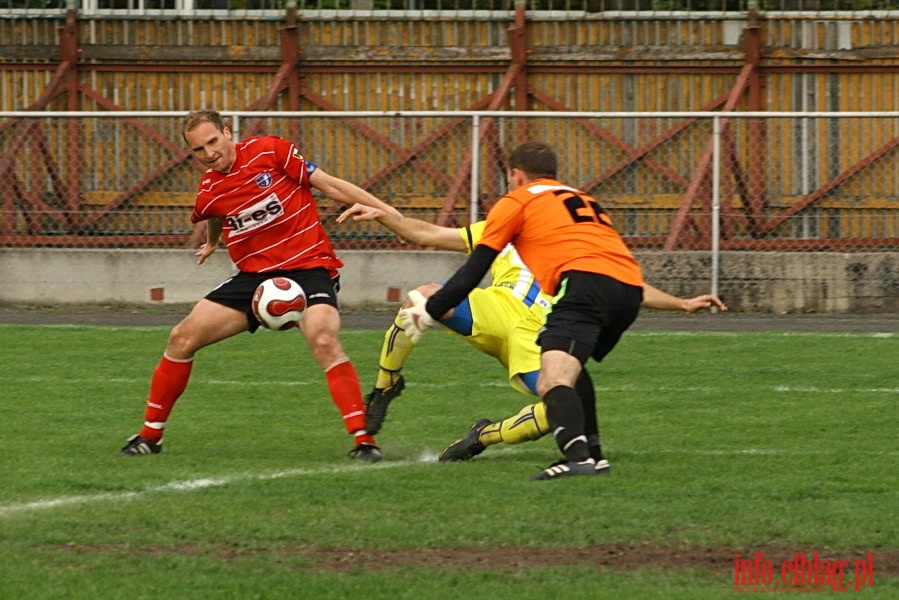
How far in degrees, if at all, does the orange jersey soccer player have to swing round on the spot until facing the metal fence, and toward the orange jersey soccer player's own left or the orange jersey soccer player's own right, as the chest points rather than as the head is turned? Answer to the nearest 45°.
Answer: approximately 45° to the orange jersey soccer player's own right

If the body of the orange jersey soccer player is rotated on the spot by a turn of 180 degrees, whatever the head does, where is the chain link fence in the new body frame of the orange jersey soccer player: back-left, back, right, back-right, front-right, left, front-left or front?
back-left

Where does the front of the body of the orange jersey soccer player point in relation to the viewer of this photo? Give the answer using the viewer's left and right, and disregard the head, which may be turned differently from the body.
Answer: facing away from the viewer and to the left of the viewer

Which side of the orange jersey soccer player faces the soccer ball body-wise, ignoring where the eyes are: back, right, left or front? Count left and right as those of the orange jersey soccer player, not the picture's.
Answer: front

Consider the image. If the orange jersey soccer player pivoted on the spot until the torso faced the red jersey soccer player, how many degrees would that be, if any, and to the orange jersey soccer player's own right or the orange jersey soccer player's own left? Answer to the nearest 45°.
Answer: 0° — they already face them

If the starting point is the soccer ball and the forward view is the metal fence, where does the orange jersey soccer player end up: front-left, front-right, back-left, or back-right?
back-right

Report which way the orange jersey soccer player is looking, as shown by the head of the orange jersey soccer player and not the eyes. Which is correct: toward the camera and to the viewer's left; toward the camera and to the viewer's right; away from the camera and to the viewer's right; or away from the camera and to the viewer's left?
away from the camera and to the viewer's left
